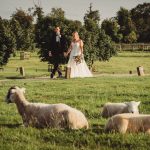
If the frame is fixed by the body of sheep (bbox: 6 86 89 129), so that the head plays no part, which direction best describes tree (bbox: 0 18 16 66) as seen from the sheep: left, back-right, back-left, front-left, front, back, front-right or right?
right

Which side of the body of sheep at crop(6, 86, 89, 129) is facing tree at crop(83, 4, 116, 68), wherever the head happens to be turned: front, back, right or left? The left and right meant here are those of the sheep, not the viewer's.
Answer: right

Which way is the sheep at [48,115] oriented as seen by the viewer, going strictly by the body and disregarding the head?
to the viewer's left

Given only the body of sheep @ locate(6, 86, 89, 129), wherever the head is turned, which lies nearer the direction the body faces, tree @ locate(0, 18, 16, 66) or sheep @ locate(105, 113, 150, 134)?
the tree

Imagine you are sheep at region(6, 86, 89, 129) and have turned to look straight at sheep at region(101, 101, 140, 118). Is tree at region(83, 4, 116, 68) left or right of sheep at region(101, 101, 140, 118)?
left

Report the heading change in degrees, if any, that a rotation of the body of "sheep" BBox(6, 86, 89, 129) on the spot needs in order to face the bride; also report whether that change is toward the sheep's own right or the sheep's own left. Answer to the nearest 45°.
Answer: approximately 90° to the sheep's own right
